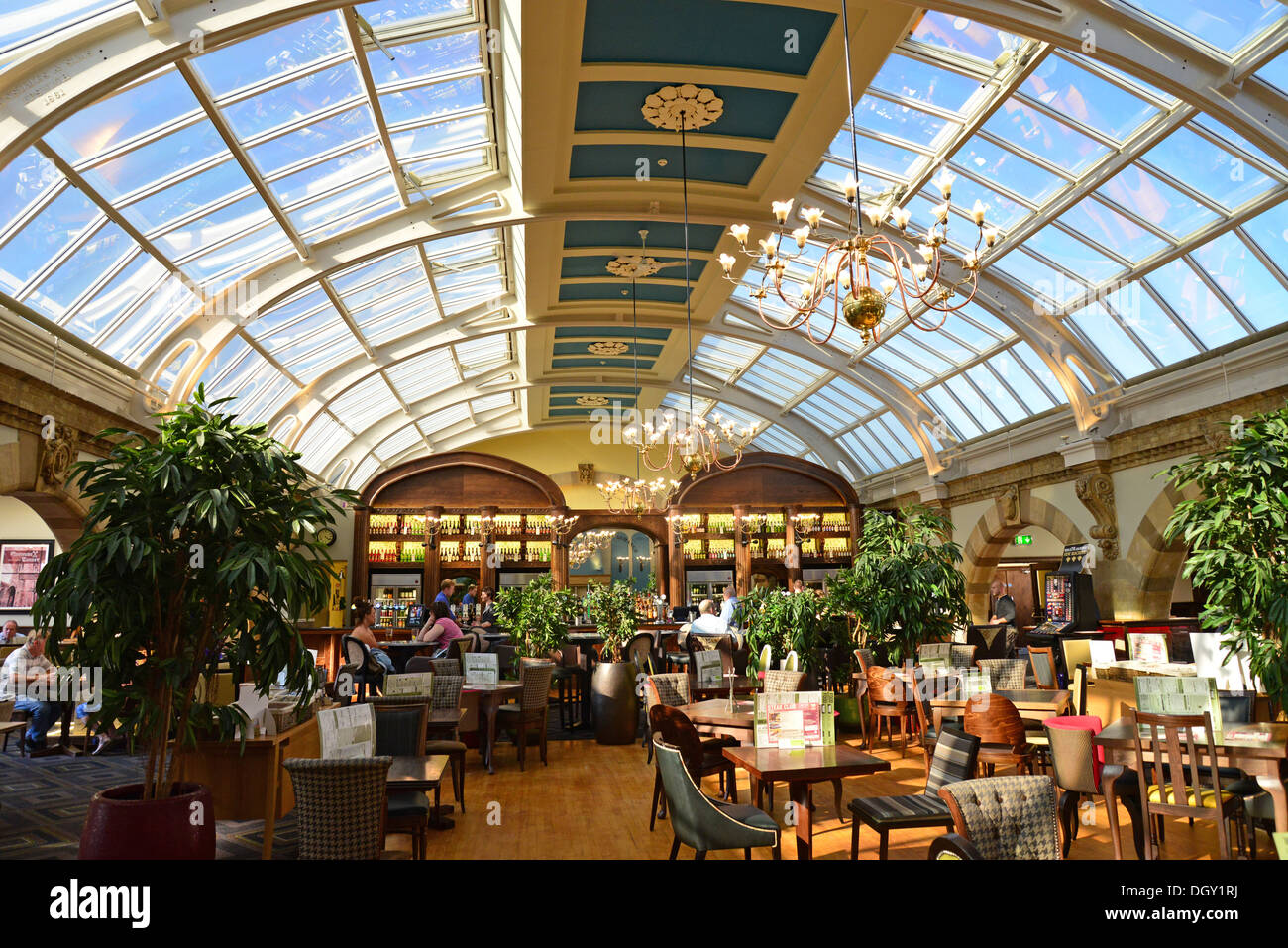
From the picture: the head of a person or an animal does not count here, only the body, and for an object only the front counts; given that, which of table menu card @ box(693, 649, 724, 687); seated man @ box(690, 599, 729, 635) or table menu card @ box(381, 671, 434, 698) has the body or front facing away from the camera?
the seated man

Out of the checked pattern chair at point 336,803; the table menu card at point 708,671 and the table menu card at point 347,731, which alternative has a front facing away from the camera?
the checked pattern chair

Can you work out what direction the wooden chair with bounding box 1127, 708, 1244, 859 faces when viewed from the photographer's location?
facing away from the viewer and to the right of the viewer

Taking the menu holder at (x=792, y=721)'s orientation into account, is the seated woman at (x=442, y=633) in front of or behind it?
behind

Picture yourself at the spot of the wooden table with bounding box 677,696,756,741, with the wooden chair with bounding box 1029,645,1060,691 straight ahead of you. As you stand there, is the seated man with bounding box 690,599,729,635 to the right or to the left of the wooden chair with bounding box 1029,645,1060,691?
left

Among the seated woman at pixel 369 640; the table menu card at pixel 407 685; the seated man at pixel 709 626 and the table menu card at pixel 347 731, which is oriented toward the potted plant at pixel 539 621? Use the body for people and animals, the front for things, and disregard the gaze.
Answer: the seated woman

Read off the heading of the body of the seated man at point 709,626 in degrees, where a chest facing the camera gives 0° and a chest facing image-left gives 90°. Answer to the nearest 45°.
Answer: approximately 180°

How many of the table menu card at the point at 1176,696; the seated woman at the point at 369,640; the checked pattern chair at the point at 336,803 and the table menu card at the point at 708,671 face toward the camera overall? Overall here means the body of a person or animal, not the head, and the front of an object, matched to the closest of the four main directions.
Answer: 2

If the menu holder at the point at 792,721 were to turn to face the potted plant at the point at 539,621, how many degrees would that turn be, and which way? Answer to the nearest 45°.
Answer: approximately 135° to its right

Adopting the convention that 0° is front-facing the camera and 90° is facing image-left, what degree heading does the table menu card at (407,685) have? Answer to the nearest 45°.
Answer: approximately 0°

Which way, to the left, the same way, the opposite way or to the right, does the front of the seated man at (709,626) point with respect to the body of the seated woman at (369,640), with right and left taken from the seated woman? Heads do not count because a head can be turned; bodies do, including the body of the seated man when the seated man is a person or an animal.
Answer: to the left

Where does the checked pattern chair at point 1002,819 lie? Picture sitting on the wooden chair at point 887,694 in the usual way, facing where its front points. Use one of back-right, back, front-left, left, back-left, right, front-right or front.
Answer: back-right

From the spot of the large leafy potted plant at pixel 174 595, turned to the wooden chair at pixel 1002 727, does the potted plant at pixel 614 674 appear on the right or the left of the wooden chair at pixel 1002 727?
left

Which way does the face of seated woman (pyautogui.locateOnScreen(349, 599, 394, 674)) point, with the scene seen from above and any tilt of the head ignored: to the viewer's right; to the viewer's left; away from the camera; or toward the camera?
to the viewer's right
